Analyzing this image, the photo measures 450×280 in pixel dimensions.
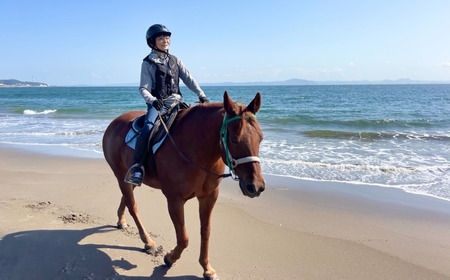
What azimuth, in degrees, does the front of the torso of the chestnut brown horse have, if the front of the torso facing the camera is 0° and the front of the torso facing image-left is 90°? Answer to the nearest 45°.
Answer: approximately 315°

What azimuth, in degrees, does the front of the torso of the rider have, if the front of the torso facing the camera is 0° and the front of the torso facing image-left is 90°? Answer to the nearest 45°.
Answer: approximately 315°
